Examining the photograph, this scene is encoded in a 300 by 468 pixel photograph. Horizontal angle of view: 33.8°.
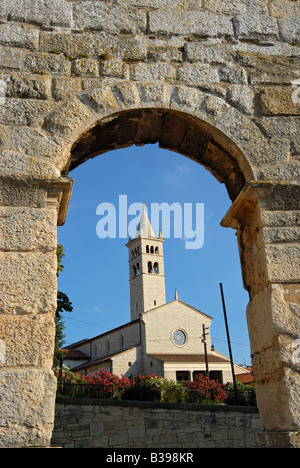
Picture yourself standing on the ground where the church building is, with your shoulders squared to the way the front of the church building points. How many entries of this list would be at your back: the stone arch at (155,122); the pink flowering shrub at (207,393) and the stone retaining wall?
0

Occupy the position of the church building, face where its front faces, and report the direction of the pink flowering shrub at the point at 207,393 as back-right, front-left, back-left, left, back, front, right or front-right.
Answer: front-right

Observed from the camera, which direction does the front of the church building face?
facing the viewer and to the right of the viewer

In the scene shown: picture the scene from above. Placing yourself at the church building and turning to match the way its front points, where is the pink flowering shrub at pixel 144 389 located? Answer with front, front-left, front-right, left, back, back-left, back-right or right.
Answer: front-right

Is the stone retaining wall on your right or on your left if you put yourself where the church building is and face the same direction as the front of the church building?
on your right

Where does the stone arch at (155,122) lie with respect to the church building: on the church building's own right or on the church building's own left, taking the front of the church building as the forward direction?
on the church building's own right
